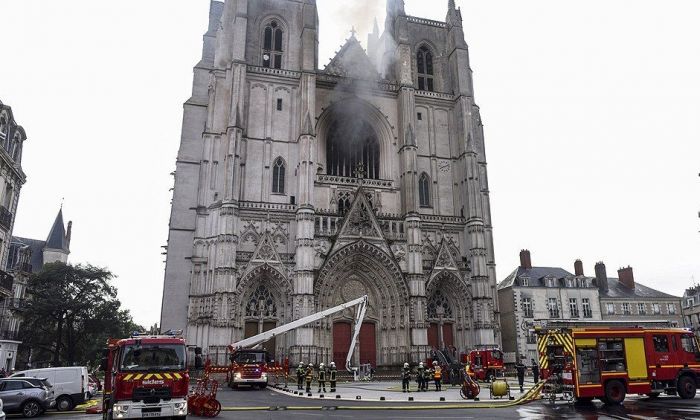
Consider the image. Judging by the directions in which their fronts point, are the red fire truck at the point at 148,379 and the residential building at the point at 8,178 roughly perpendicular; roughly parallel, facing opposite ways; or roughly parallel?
roughly perpendicular

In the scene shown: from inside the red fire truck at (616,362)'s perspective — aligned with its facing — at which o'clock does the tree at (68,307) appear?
The tree is roughly at 8 o'clock from the red fire truck.

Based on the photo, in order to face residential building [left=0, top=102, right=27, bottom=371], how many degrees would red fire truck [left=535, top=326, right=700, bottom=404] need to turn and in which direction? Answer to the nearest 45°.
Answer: approximately 135° to its left

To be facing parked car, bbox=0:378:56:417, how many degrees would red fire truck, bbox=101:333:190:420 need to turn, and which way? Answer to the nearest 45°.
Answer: approximately 135° to its right

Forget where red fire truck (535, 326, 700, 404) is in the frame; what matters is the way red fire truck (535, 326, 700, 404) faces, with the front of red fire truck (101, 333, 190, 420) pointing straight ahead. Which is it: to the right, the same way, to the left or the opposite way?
to the left

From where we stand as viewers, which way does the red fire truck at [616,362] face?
facing away from the viewer and to the right of the viewer

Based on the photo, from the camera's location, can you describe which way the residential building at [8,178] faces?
facing to the right of the viewer

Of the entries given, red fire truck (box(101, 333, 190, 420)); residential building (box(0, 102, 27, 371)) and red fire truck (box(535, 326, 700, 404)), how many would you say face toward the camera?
1

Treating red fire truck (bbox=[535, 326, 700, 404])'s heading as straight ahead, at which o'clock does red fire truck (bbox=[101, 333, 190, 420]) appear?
red fire truck (bbox=[101, 333, 190, 420]) is roughly at 6 o'clock from red fire truck (bbox=[535, 326, 700, 404]).

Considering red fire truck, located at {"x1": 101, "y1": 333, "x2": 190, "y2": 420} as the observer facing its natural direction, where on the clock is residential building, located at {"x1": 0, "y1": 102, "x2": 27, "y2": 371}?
The residential building is roughly at 5 o'clock from the red fire truck.

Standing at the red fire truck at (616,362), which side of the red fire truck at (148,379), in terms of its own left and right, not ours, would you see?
left

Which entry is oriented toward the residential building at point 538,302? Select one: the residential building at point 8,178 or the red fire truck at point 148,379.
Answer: the residential building at point 8,178
